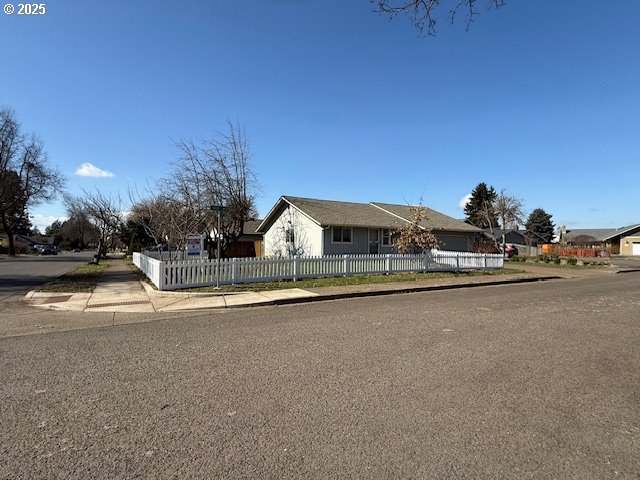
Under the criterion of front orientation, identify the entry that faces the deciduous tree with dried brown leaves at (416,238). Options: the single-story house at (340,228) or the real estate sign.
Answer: the single-story house

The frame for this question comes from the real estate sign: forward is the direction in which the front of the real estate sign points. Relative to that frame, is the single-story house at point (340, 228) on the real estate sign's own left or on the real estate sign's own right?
on the real estate sign's own left

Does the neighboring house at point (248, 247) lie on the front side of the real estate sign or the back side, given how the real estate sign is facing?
on the back side

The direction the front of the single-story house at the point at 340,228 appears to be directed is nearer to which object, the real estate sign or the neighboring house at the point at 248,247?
the real estate sign

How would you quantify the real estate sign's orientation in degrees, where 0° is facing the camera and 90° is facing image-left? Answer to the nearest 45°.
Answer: approximately 0°

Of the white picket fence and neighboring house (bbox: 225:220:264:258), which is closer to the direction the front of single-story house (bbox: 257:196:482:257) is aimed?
the white picket fence

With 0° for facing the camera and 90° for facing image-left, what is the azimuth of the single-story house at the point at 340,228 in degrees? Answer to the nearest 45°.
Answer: approximately 315°

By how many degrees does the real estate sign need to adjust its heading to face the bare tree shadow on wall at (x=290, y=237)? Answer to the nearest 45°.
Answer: approximately 135° to its left

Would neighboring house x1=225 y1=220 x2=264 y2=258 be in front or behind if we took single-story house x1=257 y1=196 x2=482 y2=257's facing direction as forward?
behind

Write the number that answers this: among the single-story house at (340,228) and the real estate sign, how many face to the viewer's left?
0

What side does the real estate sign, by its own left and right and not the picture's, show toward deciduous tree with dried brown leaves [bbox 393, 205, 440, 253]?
left
